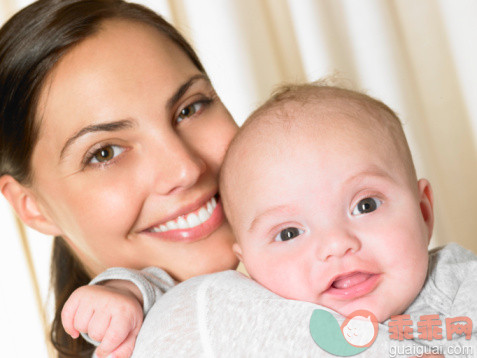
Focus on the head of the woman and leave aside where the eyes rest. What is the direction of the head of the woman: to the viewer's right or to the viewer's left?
to the viewer's right

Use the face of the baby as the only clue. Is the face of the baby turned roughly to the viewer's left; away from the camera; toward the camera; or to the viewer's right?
toward the camera
